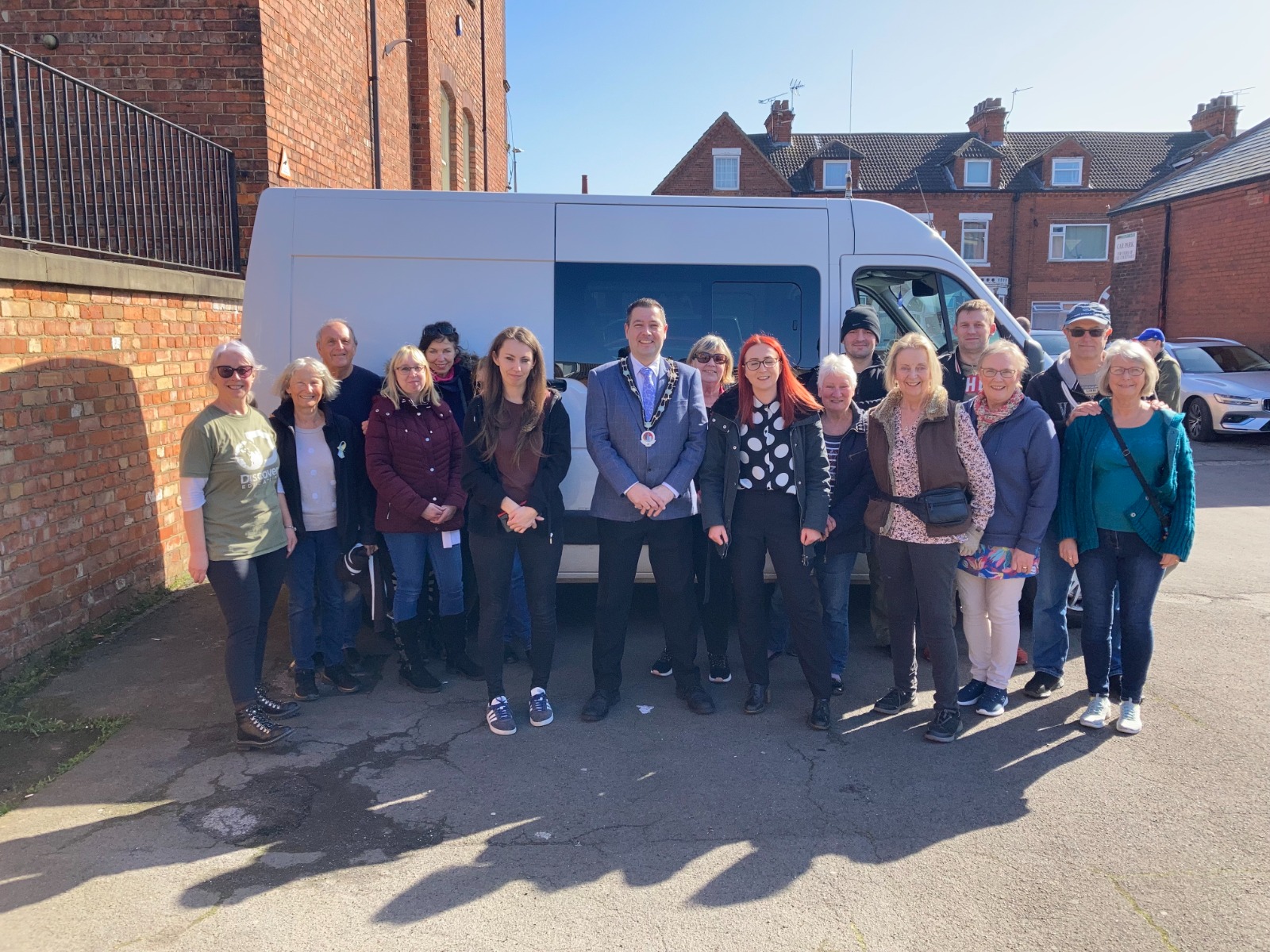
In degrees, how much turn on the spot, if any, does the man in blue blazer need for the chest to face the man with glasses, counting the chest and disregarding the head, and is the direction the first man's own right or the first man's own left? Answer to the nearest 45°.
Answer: approximately 90° to the first man's own left

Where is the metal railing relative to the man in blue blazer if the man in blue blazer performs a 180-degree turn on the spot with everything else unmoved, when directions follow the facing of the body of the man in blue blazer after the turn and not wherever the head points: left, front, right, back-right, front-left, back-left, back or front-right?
front-left

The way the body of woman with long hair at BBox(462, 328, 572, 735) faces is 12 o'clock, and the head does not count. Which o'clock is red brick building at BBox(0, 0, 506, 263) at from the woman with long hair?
The red brick building is roughly at 5 o'clock from the woman with long hair.

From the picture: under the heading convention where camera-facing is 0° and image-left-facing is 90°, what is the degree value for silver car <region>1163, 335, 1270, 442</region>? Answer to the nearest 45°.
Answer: approximately 315°

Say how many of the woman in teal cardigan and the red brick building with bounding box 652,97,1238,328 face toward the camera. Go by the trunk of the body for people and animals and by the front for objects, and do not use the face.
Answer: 2

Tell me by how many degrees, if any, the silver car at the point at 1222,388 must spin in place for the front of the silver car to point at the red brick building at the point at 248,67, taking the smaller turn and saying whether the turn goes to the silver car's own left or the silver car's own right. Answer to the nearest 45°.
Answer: approximately 90° to the silver car's own right

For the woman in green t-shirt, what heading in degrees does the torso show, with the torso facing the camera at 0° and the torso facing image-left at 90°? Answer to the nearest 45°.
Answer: approximately 315°
